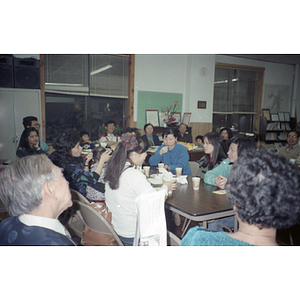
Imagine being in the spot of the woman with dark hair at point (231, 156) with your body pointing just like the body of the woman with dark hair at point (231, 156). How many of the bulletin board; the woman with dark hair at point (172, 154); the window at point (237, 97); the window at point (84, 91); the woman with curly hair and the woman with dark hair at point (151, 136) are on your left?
1

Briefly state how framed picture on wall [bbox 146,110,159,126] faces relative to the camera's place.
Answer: facing the viewer

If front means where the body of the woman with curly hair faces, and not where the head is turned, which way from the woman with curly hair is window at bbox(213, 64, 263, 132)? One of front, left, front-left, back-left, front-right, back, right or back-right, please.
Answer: front

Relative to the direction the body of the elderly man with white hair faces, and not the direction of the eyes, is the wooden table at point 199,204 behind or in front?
in front

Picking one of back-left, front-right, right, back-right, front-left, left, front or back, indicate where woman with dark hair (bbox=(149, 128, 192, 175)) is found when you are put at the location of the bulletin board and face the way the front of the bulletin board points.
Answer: front

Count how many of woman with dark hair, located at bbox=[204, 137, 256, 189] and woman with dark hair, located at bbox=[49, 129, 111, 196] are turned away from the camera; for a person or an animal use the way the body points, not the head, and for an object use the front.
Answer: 0

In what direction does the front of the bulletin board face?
toward the camera

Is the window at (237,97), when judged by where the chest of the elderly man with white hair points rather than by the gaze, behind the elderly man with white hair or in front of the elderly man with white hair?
in front

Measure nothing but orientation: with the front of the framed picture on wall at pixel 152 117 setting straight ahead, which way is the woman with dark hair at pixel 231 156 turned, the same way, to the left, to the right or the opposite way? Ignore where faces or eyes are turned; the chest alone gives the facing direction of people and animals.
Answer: to the right

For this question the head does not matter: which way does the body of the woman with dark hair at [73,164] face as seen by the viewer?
to the viewer's right

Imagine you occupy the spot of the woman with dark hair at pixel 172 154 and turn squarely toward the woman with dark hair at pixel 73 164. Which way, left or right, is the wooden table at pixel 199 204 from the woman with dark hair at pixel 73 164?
left

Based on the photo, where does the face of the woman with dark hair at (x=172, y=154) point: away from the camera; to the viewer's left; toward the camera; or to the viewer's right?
toward the camera

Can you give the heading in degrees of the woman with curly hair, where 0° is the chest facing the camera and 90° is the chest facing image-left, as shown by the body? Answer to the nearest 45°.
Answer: approximately 180°

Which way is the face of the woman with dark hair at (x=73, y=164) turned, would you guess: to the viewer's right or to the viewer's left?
to the viewer's right

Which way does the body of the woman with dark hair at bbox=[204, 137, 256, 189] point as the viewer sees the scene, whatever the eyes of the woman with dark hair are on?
to the viewer's left

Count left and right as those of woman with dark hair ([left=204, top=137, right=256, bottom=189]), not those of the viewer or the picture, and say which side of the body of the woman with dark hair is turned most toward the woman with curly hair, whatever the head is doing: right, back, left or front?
left

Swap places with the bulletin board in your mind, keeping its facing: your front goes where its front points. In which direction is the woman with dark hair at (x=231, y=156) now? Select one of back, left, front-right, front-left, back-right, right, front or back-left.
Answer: front

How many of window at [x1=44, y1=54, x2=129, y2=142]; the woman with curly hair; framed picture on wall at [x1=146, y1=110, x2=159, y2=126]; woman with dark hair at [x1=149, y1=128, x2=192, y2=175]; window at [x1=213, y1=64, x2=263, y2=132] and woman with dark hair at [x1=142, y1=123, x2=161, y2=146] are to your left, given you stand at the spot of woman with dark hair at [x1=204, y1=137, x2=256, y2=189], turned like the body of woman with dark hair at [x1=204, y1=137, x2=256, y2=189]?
1

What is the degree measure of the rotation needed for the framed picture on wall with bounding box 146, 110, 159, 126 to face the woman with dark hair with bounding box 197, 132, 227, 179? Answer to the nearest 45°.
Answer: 0° — it already faces them

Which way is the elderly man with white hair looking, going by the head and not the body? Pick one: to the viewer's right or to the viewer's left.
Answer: to the viewer's right
